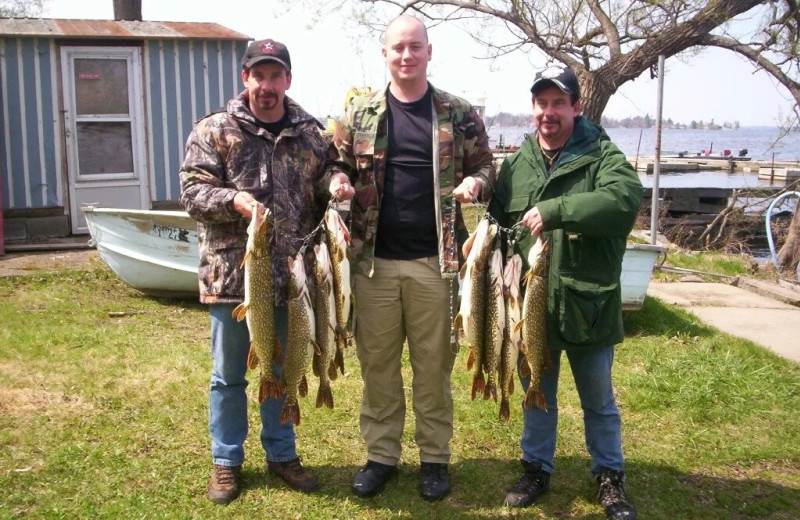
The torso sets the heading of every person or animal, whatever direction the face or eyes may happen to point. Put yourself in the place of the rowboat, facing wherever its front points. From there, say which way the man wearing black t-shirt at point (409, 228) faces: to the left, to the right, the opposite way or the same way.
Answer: to the left

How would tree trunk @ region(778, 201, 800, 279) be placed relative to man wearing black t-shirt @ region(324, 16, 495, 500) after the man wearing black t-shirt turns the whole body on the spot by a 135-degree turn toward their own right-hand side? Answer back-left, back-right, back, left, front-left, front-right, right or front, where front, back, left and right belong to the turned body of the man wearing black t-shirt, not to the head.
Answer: right

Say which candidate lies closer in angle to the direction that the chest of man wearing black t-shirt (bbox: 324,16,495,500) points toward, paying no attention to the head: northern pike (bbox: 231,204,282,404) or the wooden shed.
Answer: the northern pike

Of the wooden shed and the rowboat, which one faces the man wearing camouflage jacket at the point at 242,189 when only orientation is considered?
the wooden shed

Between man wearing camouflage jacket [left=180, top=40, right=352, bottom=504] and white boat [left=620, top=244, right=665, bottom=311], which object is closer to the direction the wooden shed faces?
the man wearing camouflage jacket

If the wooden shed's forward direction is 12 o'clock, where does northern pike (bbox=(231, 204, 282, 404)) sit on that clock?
The northern pike is roughly at 12 o'clock from the wooden shed.

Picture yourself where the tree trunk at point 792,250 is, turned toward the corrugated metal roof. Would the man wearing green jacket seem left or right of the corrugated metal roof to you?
left

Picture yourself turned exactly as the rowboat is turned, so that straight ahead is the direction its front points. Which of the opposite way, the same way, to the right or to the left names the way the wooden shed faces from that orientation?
to the left

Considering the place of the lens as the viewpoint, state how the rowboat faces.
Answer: facing to the left of the viewer

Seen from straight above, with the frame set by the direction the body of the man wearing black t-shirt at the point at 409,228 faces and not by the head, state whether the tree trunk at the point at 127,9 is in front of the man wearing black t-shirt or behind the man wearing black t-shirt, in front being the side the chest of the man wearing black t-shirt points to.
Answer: behind

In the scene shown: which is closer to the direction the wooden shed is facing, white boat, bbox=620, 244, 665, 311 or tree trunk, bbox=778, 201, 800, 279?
the white boat

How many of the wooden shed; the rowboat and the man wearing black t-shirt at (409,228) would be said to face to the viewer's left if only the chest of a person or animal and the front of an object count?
1
